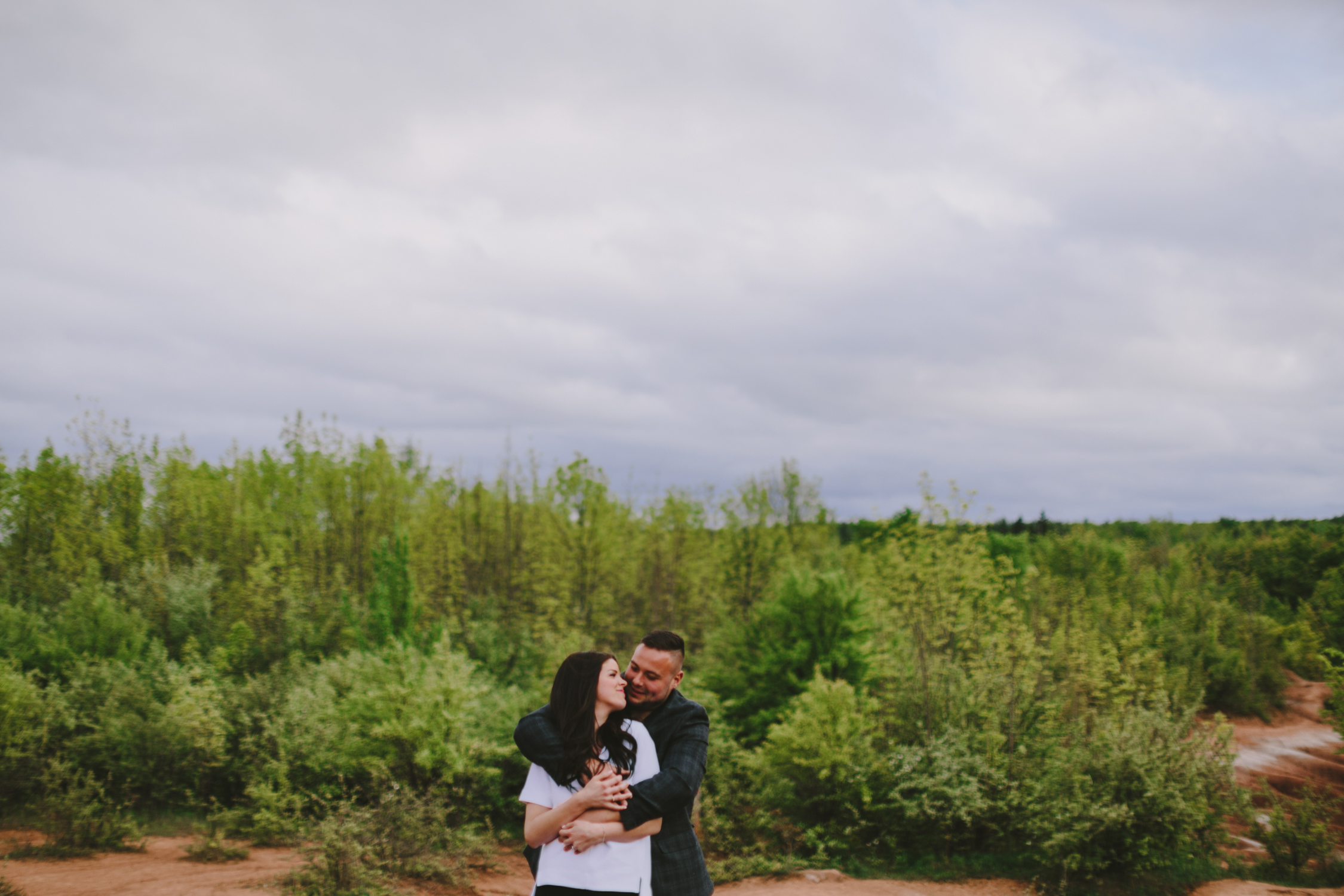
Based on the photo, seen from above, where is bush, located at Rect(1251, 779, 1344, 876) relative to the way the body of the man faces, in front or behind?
behind

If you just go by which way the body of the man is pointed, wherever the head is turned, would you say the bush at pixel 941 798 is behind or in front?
behind

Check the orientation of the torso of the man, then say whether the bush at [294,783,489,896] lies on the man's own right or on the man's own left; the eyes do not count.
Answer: on the man's own right

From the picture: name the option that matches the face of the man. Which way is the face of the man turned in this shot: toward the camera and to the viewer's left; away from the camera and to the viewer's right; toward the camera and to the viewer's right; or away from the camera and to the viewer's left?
toward the camera and to the viewer's left

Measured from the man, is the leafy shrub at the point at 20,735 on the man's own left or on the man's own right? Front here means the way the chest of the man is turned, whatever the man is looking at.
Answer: on the man's own right

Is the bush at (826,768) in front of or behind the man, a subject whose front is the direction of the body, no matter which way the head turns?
behind

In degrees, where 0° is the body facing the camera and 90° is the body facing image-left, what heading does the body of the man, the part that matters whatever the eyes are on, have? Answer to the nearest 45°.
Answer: approximately 45°

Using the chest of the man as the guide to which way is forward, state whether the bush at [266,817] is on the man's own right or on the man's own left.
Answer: on the man's own right

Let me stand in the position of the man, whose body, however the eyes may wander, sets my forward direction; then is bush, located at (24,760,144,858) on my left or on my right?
on my right

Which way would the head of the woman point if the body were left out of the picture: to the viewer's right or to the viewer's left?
to the viewer's right

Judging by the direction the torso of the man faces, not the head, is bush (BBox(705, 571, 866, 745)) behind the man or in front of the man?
behind

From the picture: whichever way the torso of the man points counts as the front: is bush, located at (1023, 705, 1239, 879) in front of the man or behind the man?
behind
